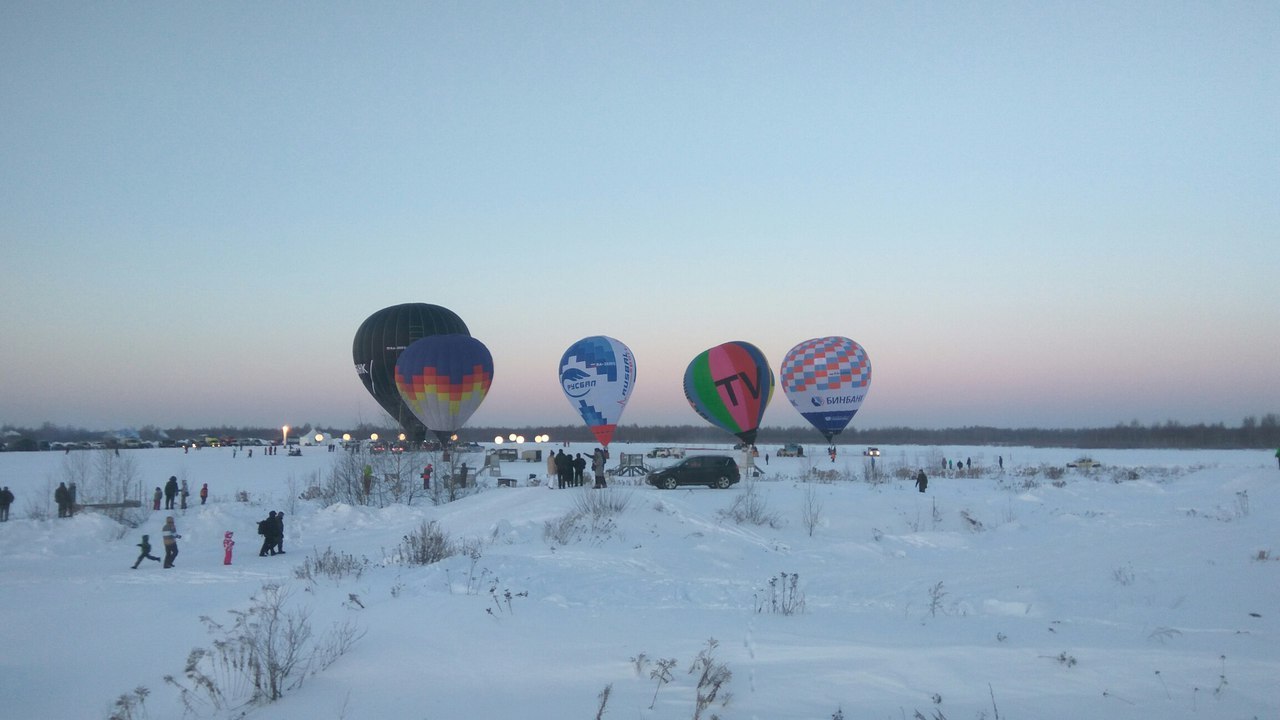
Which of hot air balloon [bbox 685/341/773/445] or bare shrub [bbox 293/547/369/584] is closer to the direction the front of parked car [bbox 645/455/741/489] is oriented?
the bare shrub

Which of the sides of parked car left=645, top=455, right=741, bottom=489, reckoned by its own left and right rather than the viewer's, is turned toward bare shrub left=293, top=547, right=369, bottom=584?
left

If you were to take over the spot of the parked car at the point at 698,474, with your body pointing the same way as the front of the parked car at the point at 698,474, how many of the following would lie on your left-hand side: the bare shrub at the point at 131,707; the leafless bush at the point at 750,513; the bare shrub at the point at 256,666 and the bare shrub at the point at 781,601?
4

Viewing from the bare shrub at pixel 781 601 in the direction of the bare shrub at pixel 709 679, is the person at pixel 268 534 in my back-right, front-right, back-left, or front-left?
back-right

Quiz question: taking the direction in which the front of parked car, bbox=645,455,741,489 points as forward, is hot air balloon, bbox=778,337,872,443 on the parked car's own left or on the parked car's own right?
on the parked car's own right

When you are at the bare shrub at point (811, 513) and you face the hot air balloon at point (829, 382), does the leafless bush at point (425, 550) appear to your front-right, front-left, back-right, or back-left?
back-left

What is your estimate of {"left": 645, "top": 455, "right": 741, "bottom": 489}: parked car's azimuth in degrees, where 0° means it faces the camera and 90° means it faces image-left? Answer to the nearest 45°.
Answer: approximately 90°

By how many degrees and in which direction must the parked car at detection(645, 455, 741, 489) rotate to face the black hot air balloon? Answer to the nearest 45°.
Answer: approximately 45° to its right

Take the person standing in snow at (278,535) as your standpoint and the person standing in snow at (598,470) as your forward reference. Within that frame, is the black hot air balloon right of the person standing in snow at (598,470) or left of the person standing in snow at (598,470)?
left

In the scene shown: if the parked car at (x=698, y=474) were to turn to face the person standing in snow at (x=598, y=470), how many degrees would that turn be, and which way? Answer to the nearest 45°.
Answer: approximately 45° to its left
